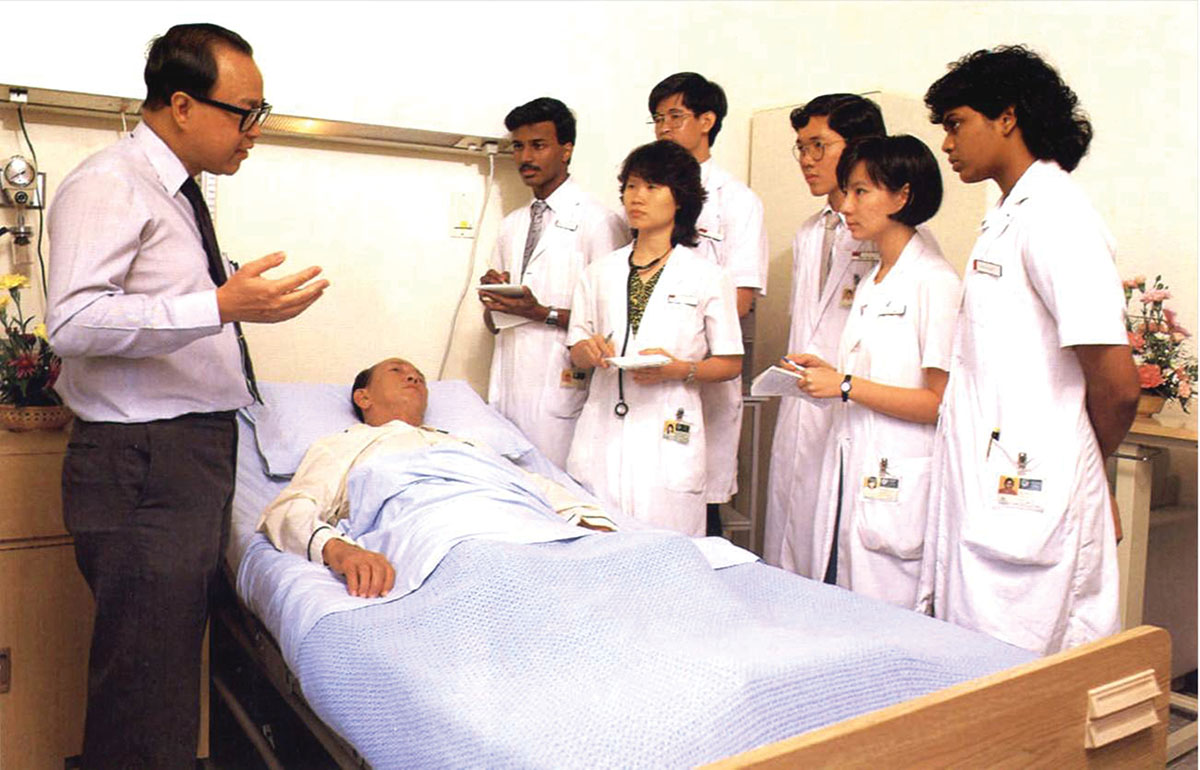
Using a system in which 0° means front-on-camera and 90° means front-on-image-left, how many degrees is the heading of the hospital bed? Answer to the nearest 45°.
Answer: approximately 315°

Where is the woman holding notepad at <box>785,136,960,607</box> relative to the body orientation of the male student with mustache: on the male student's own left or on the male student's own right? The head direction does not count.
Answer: on the male student's own left

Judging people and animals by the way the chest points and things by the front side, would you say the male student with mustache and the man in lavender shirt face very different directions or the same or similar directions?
very different directions

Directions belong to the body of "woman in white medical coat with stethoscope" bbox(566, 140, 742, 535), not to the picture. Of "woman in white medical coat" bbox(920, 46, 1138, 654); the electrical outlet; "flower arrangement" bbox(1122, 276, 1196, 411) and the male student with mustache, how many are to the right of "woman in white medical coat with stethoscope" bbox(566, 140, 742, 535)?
2

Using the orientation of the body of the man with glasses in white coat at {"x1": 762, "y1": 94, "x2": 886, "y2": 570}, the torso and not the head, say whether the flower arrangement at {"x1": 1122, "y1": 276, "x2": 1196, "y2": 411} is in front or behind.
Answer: behind

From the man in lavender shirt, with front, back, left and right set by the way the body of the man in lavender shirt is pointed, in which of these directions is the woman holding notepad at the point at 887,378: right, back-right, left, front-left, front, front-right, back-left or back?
front

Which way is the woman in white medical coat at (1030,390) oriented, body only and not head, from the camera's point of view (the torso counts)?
to the viewer's left

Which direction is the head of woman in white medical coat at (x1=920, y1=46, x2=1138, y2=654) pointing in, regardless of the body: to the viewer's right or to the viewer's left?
to the viewer's left

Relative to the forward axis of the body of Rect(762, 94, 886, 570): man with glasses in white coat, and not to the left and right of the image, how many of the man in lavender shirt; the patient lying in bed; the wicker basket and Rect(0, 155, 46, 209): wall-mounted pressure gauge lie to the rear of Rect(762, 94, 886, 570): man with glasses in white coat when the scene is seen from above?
0

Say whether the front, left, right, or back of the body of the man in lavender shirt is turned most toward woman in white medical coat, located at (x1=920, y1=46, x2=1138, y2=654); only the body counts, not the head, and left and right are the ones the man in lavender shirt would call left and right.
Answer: front

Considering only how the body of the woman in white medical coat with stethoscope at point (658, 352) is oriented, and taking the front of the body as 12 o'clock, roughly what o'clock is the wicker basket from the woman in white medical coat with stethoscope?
The wicker basket is roughly at 1 o'clock from the woman in white medical coat with stethoscope.

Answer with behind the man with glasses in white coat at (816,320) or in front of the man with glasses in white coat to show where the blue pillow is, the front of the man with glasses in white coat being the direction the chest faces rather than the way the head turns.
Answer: in front

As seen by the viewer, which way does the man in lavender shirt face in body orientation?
to the viewer's right

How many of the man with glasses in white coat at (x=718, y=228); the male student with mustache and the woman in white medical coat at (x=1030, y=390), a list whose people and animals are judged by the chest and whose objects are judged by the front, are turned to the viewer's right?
0

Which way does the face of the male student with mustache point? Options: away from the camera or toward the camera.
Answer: toward the camera

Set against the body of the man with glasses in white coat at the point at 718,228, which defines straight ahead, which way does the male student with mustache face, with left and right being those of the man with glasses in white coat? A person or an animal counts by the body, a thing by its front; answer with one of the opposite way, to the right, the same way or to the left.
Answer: the same way

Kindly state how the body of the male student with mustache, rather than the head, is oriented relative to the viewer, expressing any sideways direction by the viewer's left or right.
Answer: facing the viewer and to the left of the viewer
